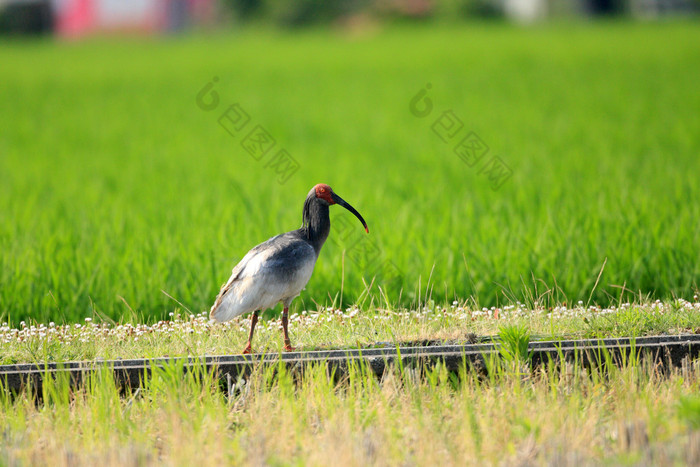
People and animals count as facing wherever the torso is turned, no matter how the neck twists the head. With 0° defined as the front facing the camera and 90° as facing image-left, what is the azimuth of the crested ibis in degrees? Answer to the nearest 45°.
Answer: approximately 270°

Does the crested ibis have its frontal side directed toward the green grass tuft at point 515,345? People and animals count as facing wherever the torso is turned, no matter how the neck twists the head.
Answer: yes
